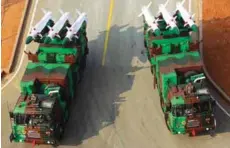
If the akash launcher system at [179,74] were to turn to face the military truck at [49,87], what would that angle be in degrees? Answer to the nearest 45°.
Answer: approximately 90° to its right

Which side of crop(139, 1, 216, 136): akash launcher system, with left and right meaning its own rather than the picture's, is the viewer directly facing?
front
